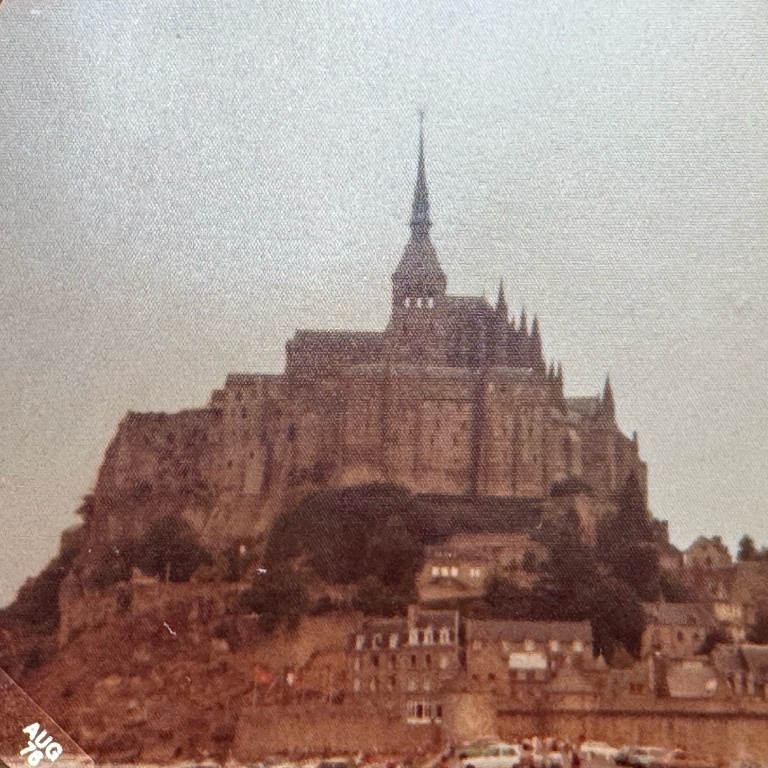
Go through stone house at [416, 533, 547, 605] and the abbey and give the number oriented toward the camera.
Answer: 1

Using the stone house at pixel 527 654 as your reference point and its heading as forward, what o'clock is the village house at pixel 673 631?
The village house is roughly at 9 o'clock from the stone house.

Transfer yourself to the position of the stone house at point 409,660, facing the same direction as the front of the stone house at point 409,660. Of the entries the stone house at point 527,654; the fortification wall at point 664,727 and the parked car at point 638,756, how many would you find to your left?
3

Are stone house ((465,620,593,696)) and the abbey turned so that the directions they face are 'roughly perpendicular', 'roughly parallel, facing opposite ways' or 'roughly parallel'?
roughly perpendicular

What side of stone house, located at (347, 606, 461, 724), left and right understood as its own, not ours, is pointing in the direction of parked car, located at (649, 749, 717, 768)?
left

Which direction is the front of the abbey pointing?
to the viewer's left
